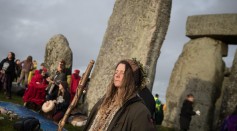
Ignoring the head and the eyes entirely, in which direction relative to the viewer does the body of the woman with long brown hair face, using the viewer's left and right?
facing the viewer and to the left of the viewer

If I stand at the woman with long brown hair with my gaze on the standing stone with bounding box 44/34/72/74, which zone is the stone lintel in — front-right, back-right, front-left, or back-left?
front-right

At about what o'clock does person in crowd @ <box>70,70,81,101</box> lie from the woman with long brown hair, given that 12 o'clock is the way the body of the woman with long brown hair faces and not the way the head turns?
The person in crowd is roughly at 4 o'clock from the woman with long brown hair.

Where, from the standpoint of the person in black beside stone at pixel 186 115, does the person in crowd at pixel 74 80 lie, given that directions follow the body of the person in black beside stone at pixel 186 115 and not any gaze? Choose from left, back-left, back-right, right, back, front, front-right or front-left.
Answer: back

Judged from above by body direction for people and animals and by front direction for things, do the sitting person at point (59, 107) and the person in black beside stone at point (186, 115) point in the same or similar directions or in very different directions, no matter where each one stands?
very different directions

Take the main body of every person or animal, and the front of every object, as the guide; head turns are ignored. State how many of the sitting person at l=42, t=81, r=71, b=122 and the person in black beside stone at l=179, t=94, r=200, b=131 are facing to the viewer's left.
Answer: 1
